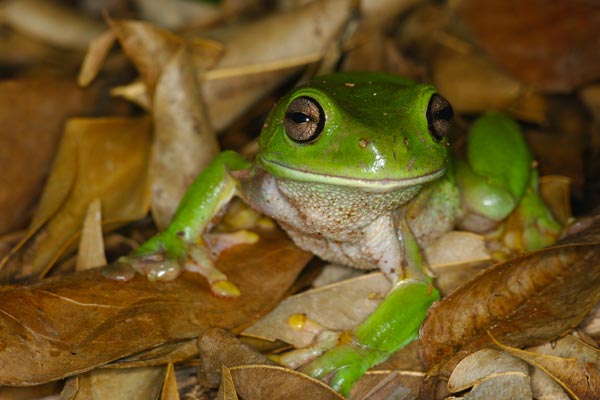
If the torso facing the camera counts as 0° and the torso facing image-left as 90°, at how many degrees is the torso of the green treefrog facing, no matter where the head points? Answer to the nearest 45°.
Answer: approximately 0°

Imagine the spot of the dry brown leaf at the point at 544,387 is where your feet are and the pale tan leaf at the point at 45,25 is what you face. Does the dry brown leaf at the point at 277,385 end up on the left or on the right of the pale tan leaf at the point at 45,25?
left

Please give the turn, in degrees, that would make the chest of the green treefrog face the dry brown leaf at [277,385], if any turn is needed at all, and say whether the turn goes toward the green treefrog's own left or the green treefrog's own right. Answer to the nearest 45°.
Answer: approximately 45° to the green treefrog's own right

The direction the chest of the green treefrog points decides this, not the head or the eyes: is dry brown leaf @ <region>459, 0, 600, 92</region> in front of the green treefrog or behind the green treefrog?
behind

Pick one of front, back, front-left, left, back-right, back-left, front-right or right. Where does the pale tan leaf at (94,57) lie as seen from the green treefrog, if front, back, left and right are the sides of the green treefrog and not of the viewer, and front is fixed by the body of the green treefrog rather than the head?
back-right

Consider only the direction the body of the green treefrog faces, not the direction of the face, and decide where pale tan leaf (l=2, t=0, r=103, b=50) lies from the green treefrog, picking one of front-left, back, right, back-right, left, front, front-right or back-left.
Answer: back-right

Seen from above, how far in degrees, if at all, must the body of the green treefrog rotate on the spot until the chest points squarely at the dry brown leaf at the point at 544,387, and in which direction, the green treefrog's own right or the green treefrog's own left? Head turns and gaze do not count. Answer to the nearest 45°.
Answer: approximately 45° to the green treefrog's own left

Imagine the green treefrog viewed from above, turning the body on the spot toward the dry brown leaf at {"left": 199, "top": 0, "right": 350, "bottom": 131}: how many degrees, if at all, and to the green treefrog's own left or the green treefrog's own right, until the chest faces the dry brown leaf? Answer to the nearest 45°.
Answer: approximately 180°

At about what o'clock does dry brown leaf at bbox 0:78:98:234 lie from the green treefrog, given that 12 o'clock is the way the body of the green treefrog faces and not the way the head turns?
The dry brown leaf is roughly at 4 o'clock from the green treefrog.
